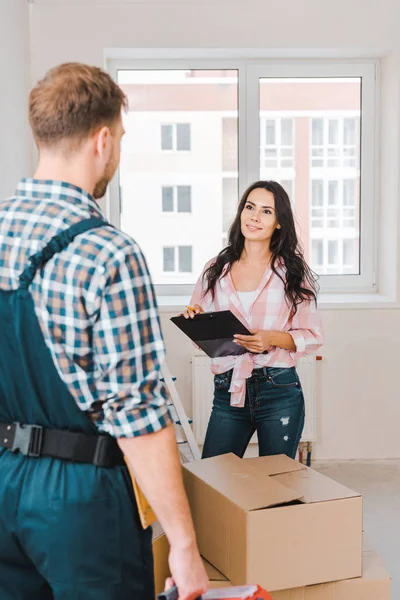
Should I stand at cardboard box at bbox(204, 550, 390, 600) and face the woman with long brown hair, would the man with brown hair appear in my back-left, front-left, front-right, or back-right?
back-left

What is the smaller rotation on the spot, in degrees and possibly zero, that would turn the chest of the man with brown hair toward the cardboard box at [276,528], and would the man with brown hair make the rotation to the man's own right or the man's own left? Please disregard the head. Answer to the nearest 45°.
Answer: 0° — they already face it

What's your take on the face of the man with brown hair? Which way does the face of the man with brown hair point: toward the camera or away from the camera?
away from the camera

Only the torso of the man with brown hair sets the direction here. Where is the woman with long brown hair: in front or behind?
in front

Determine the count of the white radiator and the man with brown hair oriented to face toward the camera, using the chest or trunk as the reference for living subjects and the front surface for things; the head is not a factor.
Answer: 1

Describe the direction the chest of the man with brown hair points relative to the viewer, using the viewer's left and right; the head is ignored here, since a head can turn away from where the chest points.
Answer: facing away from the viewer and to the right of the viewer

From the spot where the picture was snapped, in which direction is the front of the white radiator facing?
facing the viewer

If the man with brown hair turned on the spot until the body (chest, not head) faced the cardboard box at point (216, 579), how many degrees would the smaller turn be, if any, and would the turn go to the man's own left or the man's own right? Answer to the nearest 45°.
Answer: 0° — they already face it

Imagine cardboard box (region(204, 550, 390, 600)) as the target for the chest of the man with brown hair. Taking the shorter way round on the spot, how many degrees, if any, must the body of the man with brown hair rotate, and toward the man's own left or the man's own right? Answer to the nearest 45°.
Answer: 0° — they already face it

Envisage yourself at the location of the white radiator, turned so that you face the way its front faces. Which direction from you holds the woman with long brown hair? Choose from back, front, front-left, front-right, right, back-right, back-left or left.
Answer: front

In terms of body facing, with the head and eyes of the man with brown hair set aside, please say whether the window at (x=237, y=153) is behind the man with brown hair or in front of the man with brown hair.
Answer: in front

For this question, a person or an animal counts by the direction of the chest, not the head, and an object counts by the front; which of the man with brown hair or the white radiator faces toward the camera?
the white radiator

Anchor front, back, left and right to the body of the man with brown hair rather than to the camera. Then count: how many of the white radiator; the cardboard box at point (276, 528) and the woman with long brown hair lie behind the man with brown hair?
0

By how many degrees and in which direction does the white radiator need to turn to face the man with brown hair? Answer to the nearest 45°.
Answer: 0° — it already faces them

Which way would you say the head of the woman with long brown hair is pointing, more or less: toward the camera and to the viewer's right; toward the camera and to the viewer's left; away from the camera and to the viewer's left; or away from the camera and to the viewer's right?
toward the camera and to the viewer's left

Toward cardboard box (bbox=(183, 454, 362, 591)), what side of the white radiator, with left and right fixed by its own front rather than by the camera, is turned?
front
